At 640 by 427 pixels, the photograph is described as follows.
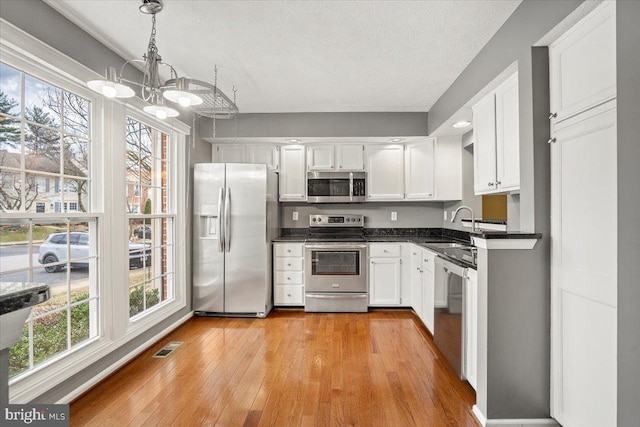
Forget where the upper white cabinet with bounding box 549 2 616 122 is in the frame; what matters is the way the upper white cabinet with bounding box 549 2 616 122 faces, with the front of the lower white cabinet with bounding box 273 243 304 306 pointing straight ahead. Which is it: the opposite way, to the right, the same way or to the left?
to the right

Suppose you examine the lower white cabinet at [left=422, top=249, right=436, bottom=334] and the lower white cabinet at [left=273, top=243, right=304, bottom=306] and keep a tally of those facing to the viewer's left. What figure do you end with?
1

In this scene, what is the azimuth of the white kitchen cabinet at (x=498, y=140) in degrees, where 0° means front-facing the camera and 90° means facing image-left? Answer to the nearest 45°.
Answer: approximately 45°

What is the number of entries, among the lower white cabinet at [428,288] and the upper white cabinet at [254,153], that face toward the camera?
1

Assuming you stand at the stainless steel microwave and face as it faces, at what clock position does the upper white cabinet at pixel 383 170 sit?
The upper white cabinet is roughly at 9 o'clock from the stainless steel microwave.

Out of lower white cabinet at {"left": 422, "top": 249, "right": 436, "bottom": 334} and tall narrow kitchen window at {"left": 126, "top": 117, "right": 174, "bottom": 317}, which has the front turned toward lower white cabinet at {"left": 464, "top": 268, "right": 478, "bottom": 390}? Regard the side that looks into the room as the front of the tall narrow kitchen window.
the tall narrow kitchen window

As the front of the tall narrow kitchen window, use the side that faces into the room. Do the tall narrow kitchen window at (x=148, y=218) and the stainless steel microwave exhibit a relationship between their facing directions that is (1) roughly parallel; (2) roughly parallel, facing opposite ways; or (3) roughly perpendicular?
roughly perpendicular
